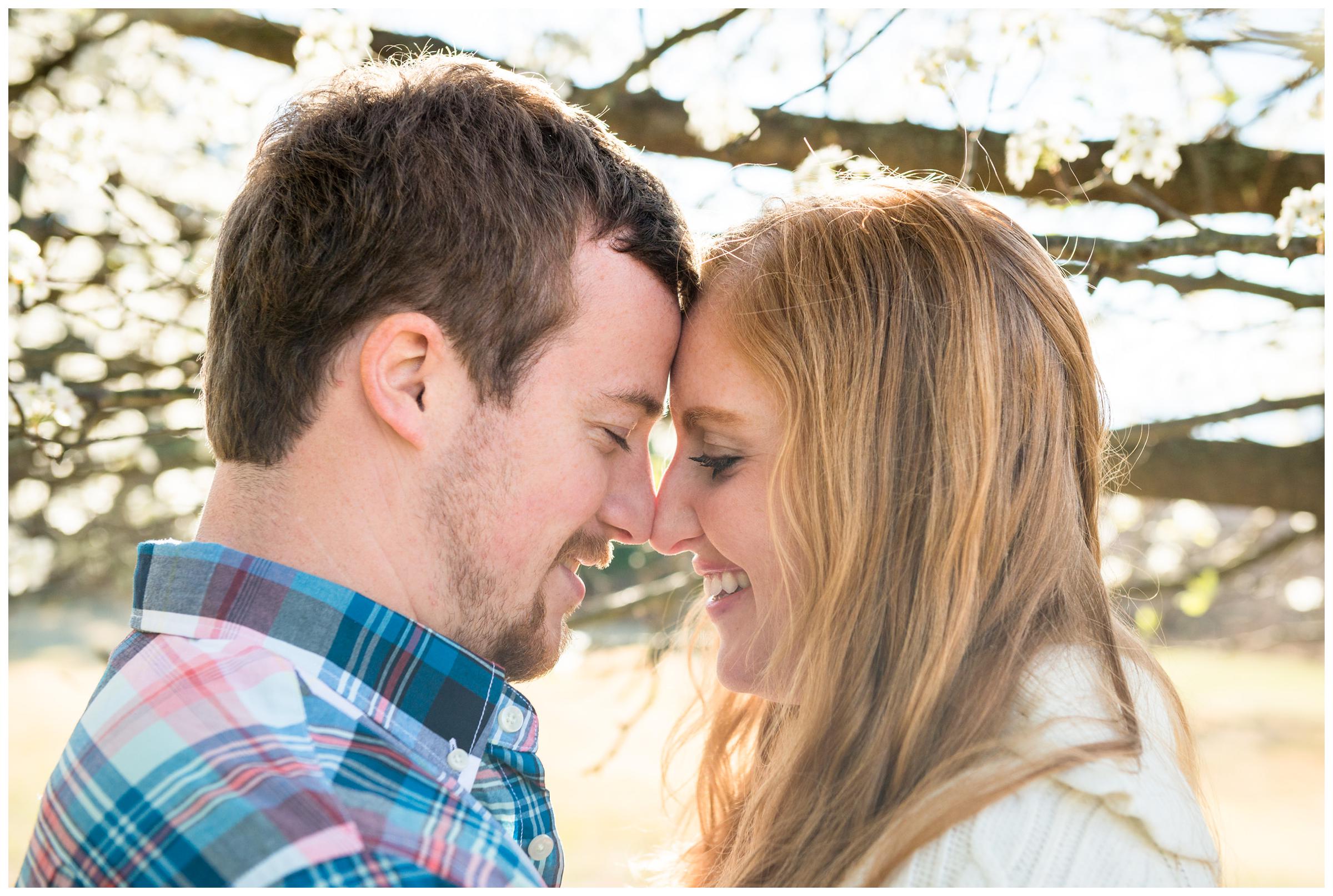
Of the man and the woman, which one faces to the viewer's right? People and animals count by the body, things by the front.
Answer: the man

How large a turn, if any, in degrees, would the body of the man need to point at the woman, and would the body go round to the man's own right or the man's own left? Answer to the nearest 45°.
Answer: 0° — they already face them

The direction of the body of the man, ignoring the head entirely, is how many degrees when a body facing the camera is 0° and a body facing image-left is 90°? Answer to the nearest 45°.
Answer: approximately 270°

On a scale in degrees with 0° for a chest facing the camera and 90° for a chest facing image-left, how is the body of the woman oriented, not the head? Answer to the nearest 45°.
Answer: approximately 90°

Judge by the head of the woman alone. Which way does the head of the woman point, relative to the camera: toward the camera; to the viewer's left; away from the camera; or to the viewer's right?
to the viewer's left

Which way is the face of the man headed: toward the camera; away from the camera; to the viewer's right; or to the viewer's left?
to the viewer's right

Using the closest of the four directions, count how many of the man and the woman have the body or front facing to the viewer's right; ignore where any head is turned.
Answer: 1

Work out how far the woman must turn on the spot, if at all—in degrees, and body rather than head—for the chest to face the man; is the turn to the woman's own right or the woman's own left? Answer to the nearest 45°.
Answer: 0° — they already face them
